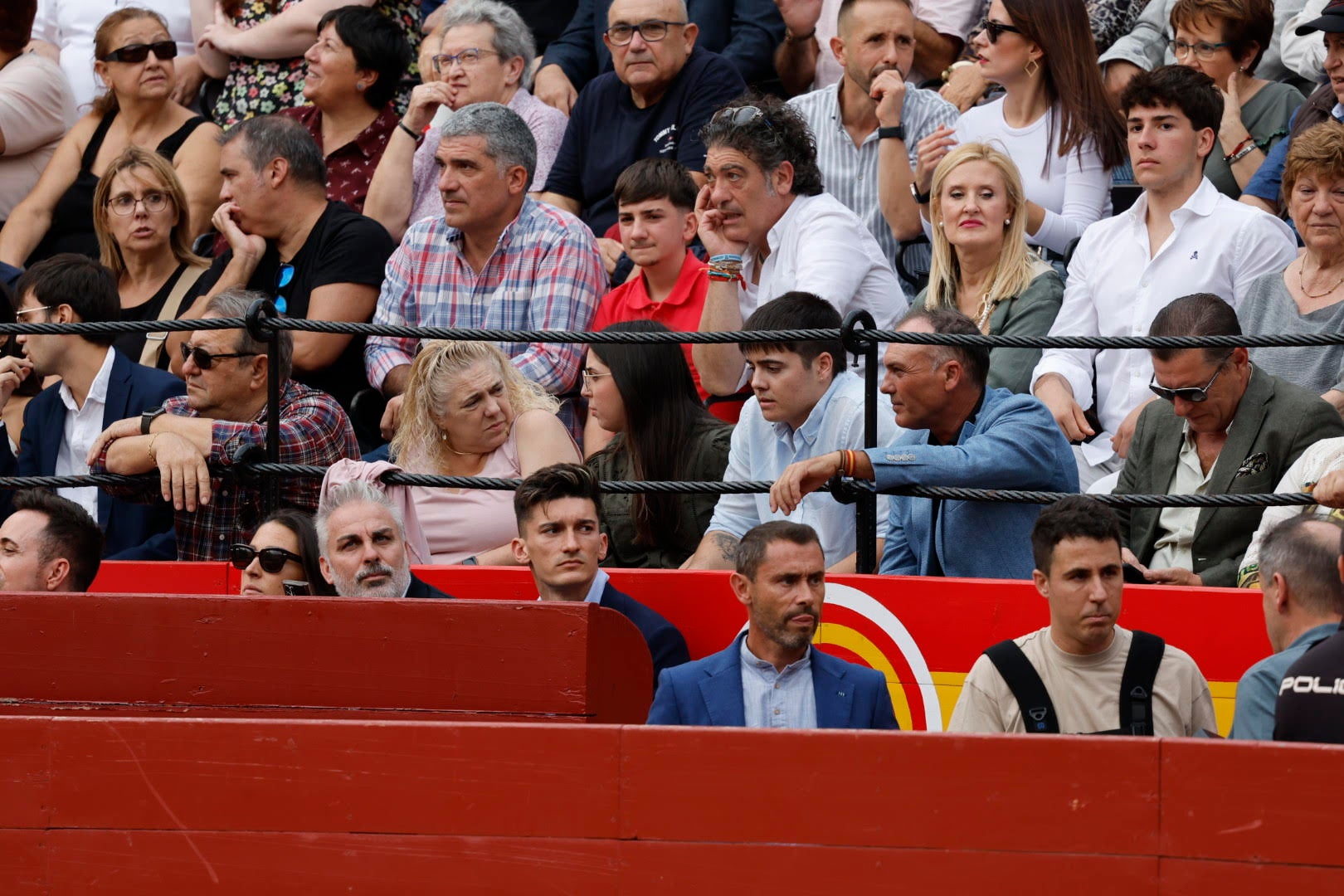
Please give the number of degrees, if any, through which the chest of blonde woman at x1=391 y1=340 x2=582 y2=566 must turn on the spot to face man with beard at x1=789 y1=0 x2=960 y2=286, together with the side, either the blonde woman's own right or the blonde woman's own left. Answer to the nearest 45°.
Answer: approximately 135° to the blonde woman's own left

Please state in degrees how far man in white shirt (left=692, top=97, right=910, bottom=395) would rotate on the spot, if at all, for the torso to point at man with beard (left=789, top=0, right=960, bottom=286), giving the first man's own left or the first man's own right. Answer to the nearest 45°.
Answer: approximately 180°

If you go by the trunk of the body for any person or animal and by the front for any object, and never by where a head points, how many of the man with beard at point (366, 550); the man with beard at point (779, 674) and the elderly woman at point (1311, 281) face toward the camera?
3

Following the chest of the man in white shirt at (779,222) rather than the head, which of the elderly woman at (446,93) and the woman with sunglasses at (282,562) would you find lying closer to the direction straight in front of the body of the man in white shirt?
the woman with sunglasses

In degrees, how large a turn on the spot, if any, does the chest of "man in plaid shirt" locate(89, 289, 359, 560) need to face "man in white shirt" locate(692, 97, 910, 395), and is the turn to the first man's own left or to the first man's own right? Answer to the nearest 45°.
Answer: approximately 135° to the first man's own left

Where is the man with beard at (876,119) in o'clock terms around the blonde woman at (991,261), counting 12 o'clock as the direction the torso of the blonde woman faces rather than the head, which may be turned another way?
The man with beard is roughly at 5 o'clock from the blonde woman.

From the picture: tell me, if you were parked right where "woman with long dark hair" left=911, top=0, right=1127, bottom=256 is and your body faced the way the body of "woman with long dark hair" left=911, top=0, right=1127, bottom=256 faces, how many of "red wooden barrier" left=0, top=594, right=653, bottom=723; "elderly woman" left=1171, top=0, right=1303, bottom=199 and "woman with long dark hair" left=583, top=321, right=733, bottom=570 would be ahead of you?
2

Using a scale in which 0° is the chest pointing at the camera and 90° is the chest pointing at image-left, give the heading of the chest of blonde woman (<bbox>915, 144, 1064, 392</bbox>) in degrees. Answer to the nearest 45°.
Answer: approximately 0°

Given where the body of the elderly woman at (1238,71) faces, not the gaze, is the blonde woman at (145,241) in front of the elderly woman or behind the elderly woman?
in front

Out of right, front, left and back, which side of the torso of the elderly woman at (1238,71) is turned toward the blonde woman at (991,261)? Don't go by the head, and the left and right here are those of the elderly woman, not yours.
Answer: front

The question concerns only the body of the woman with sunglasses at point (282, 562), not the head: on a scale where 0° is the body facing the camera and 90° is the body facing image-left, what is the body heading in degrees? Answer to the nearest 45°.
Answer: approximately 45°

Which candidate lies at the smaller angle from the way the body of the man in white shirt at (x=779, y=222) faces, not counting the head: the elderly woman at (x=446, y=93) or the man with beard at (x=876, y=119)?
the elderly woman
